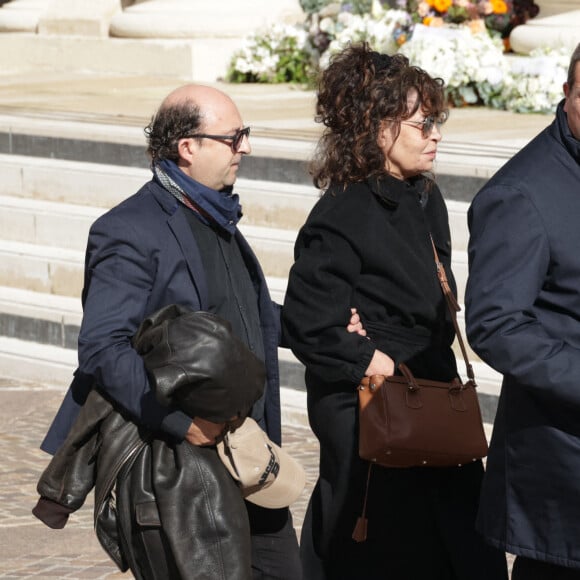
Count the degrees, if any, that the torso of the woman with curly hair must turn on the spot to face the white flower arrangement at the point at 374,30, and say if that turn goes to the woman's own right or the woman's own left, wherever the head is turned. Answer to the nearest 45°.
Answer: approximately 90° to the woman's own left

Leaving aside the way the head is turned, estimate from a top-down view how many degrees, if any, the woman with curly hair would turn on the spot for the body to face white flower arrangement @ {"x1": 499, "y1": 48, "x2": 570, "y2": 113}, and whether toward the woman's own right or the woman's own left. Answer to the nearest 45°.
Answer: approximately 90° to the woman's own left

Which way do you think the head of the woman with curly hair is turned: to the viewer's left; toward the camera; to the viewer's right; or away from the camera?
to the viewer's right

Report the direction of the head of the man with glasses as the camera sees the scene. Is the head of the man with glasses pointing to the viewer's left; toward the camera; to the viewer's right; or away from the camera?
to the viewer's right

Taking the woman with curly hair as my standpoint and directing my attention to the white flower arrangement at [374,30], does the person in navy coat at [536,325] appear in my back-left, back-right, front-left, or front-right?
back-right

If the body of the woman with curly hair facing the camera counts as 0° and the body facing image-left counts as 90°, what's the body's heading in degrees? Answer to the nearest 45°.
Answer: approximately 270°

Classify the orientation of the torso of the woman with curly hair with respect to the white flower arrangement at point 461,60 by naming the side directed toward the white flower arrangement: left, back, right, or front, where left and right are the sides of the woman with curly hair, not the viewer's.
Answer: left

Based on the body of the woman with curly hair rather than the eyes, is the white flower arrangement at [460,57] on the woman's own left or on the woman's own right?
on the woman's own left
